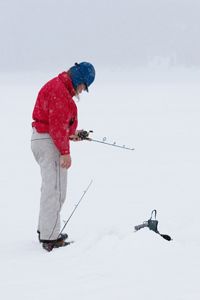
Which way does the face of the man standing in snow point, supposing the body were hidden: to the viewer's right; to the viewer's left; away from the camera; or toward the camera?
to the viewer's right

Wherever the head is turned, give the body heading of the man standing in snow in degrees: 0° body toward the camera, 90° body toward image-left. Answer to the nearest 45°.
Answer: approximately 270°
